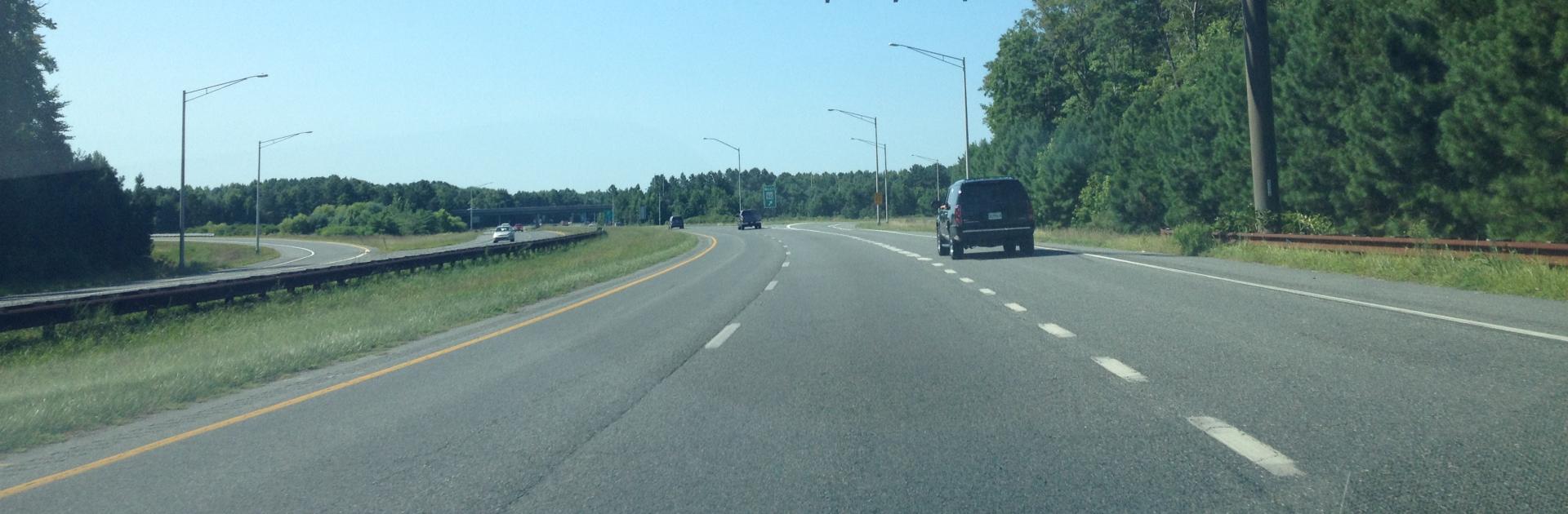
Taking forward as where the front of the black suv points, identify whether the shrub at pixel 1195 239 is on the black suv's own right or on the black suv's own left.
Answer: on the black suv's own right

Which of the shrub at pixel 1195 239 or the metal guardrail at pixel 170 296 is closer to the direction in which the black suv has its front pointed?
the shrub

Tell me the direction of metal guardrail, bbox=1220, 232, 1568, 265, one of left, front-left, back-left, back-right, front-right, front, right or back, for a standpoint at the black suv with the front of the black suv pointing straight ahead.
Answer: back-right

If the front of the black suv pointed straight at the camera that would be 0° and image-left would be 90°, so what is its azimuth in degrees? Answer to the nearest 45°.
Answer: approximately 180°
